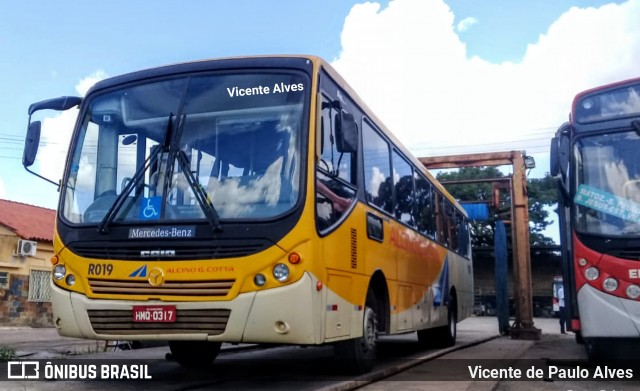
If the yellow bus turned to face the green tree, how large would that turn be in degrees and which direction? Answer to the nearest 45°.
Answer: approximately 180°

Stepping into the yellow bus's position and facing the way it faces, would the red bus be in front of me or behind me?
behind

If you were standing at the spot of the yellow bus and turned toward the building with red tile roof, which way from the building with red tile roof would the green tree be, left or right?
right

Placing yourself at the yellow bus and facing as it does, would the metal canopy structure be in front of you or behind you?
behind

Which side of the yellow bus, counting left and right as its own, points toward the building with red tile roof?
right

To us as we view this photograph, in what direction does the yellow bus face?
facing the viewer and to the left of the viewer

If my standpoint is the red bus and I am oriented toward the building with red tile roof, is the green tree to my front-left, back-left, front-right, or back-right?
front-right
